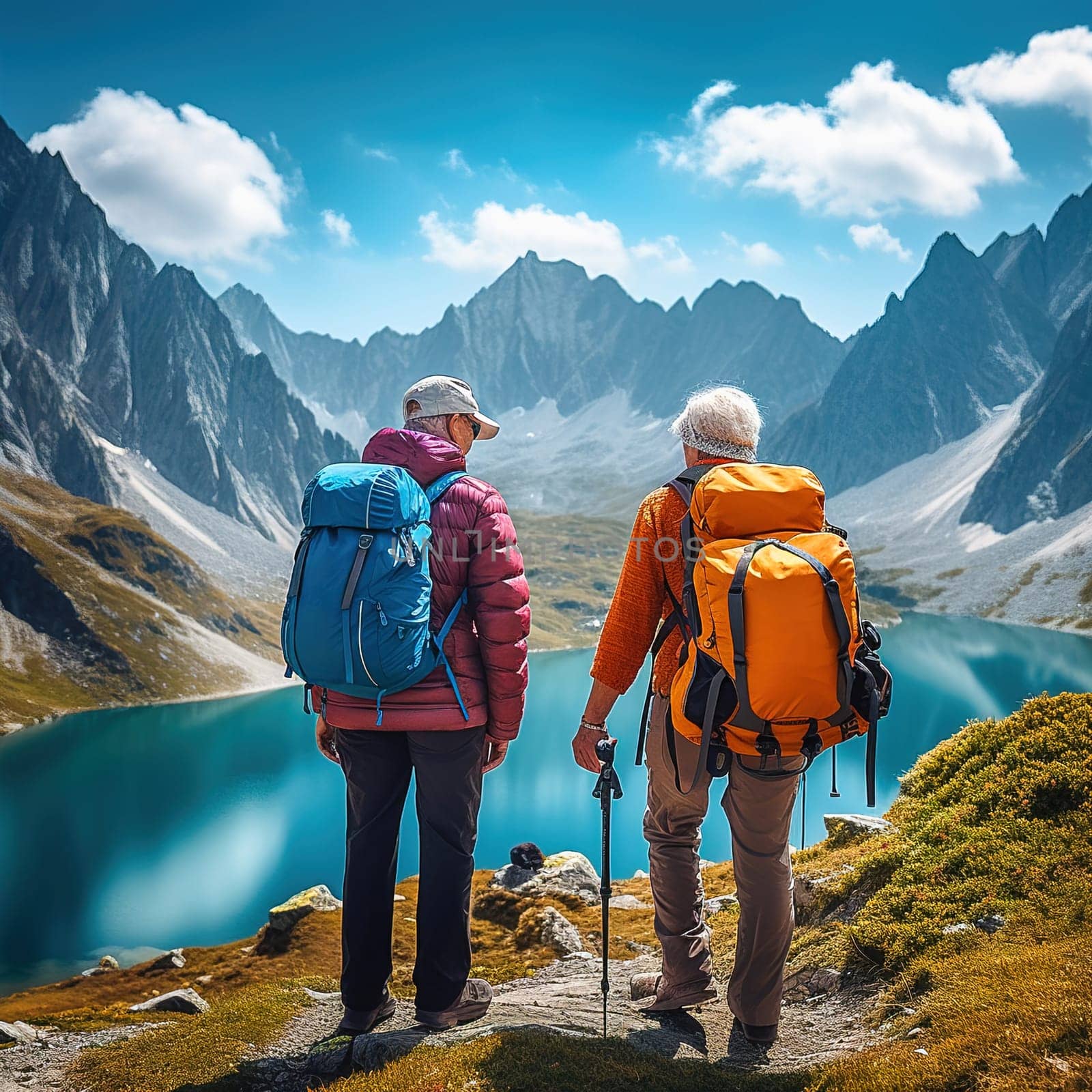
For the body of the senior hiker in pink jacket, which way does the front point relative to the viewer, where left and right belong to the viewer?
facing away from the viewer and to the right of the viewer

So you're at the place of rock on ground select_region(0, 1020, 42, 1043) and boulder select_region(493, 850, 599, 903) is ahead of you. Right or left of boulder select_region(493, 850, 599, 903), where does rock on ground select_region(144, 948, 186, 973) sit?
left

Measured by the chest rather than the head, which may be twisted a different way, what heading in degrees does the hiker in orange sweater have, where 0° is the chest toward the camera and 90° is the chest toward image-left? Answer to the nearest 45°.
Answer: approximately 135°

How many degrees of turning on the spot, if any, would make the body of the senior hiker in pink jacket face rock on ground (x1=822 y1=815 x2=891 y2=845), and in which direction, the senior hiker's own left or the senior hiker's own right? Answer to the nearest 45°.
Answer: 0° — they already face it

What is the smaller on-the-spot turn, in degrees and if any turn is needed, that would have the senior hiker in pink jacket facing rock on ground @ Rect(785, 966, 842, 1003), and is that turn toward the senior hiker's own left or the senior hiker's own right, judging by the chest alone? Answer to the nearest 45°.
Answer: approximately 45° to the senior hiker's own right

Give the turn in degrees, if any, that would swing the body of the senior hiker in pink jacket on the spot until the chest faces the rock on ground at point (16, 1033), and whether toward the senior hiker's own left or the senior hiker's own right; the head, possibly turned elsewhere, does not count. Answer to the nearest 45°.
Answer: approximately 90° to the senior hiker's own left

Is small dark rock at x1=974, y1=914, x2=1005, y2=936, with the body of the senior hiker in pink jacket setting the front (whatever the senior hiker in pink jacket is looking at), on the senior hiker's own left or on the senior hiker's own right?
on the senior hiker's own right

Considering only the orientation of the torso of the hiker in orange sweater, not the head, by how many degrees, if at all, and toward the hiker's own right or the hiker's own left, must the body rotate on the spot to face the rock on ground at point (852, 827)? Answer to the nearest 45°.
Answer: approximately 45° to the hiker's own right
